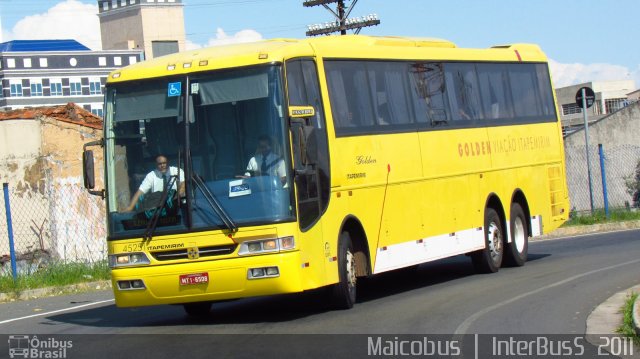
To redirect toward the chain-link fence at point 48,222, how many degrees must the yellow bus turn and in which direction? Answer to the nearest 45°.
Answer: approximately 90° to its right

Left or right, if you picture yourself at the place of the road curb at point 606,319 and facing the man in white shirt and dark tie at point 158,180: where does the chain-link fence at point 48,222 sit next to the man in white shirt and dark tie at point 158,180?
right

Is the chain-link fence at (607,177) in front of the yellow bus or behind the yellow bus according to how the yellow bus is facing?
behind

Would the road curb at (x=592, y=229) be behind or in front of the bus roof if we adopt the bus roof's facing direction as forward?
behind

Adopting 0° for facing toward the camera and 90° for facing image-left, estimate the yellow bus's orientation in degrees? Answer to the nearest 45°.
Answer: approximately 45°

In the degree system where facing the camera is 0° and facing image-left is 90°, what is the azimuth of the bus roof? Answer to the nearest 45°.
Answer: approximately 45°
